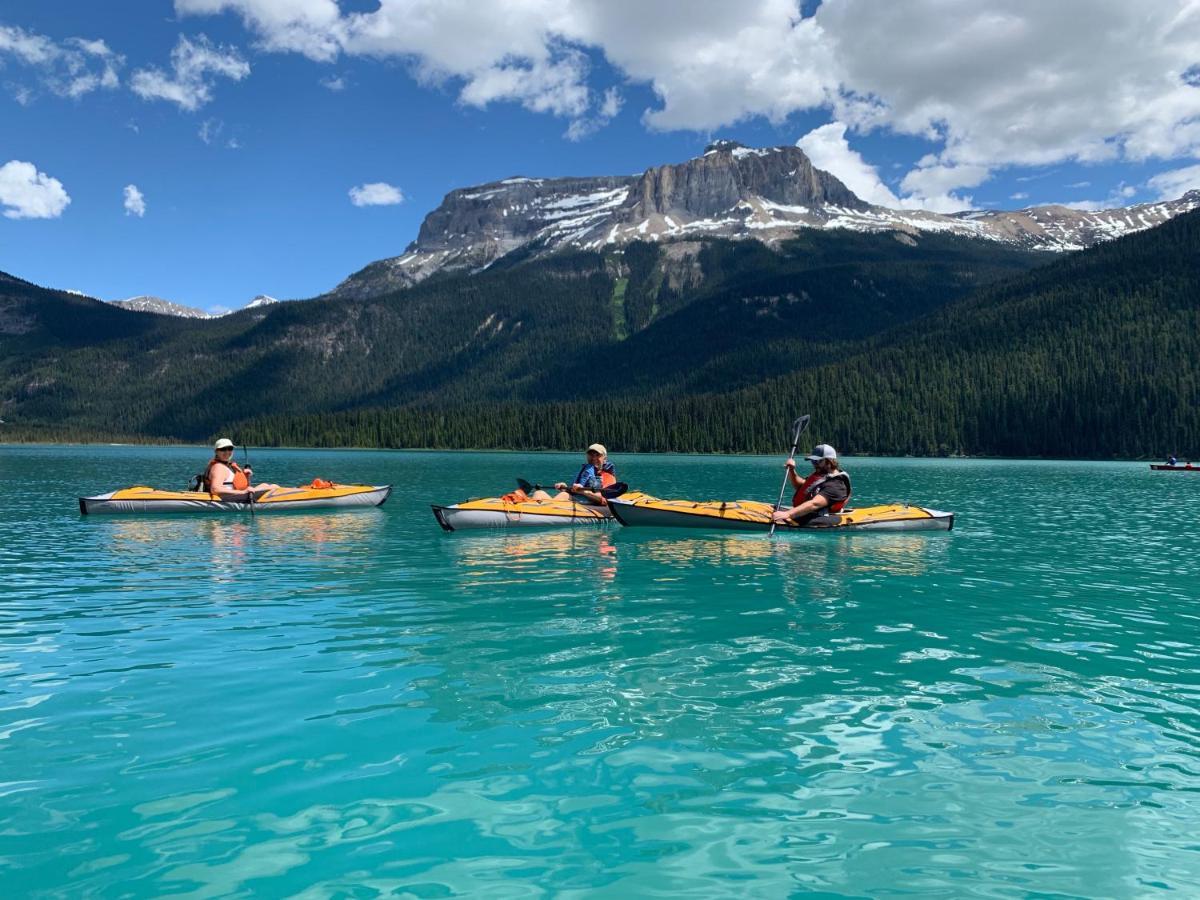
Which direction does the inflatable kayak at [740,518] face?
to the viewer's left

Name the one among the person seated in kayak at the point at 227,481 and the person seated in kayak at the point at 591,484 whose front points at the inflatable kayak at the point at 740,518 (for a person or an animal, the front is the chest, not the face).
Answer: the person seated in kayak at the point at 227,481

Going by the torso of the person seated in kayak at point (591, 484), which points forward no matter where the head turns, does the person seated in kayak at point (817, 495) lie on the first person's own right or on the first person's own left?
on the first person's own left

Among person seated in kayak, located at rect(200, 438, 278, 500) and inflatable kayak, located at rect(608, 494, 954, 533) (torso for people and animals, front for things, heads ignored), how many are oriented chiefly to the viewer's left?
1

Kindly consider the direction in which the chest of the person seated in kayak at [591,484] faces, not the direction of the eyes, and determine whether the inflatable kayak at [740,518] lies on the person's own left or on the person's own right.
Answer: on the person's own left

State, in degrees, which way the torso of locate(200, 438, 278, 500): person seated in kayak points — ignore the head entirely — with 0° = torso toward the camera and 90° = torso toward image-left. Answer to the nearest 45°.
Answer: approximately 315°

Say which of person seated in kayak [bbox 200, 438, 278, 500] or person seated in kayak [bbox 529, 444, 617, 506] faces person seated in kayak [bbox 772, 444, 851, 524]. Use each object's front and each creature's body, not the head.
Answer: person seated in kayak [bbox 200, 438, 278, 500]

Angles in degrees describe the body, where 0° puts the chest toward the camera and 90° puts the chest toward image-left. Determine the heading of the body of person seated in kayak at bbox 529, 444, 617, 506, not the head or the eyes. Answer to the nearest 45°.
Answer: approximately 45°
